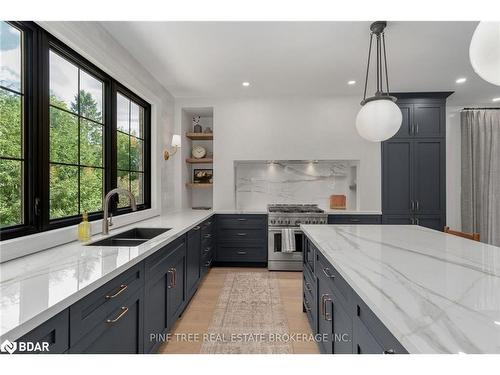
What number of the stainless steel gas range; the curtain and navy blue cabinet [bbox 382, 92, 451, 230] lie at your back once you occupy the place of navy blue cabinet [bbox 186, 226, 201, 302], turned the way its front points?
0

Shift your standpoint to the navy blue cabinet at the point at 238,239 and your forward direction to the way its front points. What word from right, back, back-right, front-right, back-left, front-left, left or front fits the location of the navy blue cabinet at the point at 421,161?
left

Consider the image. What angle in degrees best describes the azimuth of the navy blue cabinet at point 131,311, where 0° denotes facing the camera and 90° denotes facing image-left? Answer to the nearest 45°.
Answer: approximately 315°

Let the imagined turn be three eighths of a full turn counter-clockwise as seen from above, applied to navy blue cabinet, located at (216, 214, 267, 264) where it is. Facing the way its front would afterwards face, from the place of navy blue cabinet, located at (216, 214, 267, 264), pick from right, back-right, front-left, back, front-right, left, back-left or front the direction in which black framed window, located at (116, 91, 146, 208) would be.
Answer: back

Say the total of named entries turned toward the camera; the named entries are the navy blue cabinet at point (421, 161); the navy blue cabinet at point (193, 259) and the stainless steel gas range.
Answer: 2

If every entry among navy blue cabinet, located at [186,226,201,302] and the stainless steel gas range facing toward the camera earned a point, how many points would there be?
1

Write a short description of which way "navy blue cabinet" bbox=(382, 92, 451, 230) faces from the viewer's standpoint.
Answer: facing the viewer

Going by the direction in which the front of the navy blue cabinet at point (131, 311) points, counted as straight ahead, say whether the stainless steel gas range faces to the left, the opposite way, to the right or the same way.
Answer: to the right

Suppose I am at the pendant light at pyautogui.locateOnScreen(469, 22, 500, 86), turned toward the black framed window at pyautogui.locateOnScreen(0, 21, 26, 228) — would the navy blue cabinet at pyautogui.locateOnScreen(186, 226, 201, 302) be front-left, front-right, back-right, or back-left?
front-right

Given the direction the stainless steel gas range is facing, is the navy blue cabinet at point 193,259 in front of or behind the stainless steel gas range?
in front

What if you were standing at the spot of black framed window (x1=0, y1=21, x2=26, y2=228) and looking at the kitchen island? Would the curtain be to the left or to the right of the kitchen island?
left

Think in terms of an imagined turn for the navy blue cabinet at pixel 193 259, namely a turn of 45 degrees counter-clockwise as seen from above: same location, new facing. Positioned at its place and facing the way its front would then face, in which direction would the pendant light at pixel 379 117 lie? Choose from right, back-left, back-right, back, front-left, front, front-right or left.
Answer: right

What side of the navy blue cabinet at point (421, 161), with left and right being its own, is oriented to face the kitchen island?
front

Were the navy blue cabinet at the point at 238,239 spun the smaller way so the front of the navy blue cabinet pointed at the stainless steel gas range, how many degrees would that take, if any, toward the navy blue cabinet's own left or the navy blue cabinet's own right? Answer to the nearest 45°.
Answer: approximately 90° to the navy blue cabinet's own left

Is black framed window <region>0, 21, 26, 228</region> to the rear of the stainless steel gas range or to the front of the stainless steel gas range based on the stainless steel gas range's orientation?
to the front

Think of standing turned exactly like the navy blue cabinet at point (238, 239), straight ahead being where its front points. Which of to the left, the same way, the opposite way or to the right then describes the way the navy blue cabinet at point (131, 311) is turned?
to the left

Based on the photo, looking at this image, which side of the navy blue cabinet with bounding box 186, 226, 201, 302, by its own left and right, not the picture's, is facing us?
right

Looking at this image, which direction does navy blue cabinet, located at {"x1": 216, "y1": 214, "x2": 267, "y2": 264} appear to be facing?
toward the camera
